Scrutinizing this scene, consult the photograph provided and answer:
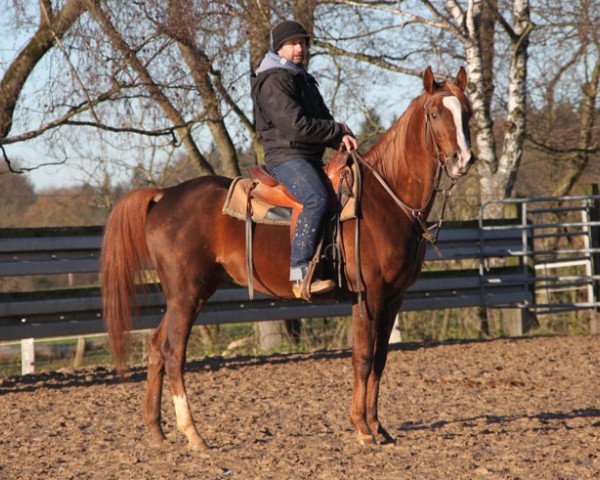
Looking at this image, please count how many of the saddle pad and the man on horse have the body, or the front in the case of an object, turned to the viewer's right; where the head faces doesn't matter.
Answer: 2

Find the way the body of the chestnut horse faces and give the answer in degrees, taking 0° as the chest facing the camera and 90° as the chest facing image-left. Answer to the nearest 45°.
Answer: approximately 270°

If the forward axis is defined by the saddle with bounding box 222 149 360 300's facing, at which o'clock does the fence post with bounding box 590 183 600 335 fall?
The fence post is roughly at 10 o'clock from the saddle.

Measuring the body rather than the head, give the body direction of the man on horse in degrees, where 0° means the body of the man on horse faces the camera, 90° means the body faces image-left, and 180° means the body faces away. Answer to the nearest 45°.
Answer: approximately 270°

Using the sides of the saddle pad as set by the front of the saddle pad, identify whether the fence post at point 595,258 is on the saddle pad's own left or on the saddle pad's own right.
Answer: on the saddle pad's own left

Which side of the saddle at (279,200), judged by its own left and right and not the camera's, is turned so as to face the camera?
right

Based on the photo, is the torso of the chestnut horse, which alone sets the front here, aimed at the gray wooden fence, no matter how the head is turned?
no

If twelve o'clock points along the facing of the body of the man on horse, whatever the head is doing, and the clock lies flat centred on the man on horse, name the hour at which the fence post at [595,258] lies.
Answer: The fence post is roughly at 10 o'clock from the man on horse.

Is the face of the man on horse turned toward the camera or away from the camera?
toward the camera

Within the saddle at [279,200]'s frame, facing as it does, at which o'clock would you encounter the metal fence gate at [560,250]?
The metal fence gate is roughly at 10 o'clock from the saddle.

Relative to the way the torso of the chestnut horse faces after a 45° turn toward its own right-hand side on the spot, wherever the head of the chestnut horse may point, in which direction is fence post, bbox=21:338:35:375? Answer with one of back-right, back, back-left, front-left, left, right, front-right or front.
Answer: back

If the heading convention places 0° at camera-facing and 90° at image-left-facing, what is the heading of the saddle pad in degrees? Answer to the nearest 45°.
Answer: approximately 270°

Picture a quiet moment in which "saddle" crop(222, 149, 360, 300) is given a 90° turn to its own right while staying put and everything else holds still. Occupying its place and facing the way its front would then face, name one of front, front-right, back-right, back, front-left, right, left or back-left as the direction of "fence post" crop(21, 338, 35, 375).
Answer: back-right

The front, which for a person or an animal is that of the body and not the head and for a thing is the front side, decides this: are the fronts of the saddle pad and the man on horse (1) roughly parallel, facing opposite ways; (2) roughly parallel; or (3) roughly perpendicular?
roughly parallel

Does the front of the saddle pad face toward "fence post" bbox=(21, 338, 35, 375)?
no

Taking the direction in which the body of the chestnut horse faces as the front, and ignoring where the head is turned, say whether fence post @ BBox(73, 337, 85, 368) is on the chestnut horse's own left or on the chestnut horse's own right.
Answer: on the chestnut horse's own left
